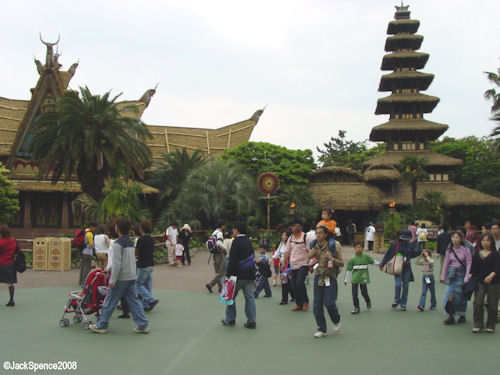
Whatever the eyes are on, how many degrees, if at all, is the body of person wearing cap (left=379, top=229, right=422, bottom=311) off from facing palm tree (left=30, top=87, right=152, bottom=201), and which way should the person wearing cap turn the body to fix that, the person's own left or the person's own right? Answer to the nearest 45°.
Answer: approximately 135° to the person's own right

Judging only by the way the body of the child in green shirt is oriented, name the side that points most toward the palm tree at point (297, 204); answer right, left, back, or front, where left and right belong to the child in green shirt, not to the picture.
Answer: back

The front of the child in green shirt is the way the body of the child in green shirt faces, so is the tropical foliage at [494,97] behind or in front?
behind

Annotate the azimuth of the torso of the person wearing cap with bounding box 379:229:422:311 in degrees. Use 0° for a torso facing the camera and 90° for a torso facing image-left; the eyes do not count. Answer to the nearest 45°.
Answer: approximately 0°

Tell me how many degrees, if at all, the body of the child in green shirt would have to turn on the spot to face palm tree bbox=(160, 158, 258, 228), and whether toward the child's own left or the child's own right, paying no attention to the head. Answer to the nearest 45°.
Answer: approximately 180°
